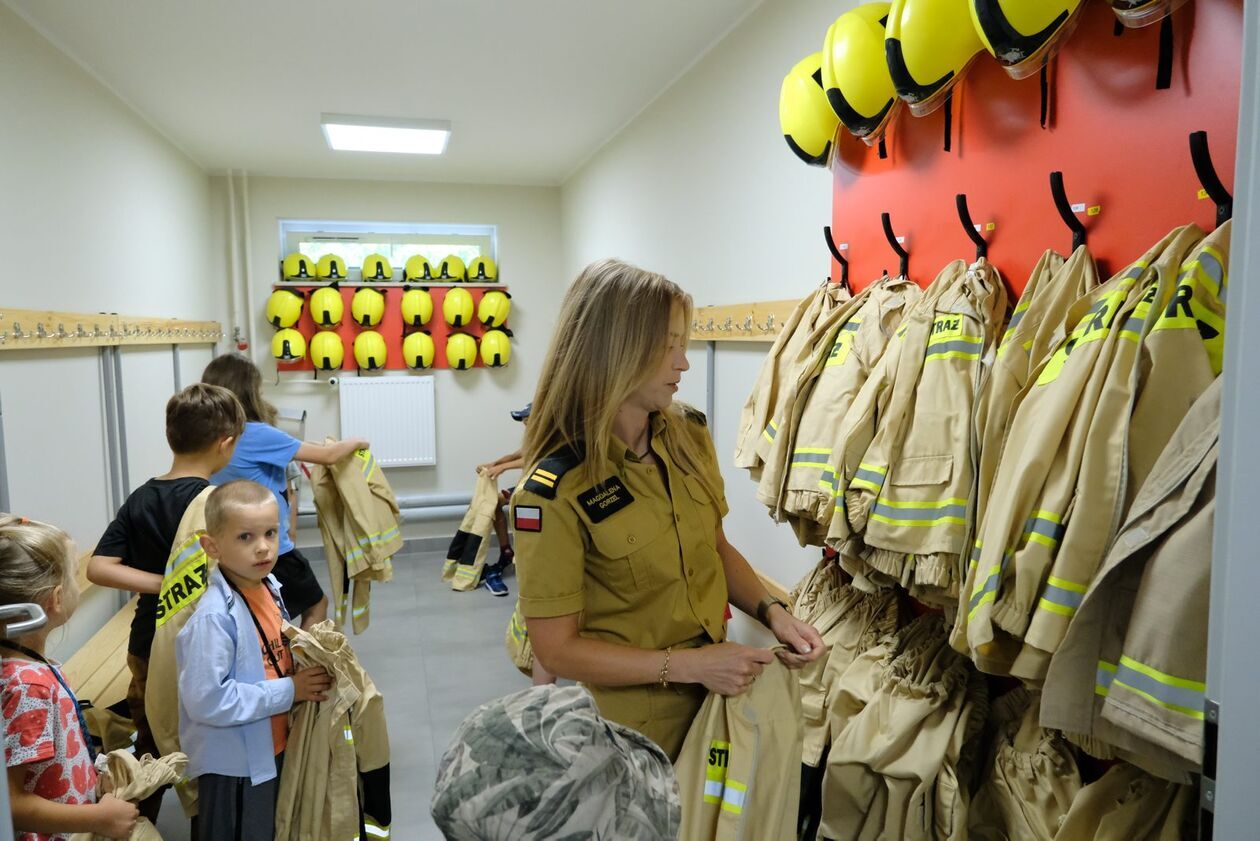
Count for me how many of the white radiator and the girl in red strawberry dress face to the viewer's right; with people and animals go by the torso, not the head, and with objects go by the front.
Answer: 1

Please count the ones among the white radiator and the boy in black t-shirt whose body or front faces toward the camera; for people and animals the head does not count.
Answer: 1

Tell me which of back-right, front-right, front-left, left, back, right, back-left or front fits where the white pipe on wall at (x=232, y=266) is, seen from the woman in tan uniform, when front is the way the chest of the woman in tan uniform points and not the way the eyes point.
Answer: back

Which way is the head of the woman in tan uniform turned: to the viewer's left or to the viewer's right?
to the viewer's right

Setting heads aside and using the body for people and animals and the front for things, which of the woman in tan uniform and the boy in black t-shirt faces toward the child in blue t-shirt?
the boy in black t-shirt

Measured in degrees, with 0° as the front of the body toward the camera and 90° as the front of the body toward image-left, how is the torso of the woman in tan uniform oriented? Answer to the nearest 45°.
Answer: approximately 315°

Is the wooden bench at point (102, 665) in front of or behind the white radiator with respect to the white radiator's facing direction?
in front

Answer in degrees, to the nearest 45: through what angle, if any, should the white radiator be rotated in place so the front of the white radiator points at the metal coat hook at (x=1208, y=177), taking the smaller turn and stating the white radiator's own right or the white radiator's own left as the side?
0° — it already faces it

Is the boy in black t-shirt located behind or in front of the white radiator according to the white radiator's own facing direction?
in front

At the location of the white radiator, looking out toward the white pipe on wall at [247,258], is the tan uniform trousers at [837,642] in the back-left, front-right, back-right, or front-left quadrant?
back-left

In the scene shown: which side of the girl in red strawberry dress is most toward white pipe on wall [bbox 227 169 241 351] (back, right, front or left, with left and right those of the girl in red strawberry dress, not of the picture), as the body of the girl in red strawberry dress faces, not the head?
left

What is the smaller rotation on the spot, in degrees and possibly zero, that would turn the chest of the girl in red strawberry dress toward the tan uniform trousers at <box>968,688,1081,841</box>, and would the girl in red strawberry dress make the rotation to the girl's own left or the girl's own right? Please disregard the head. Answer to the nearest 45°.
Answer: approximately 45° to the girl's own right

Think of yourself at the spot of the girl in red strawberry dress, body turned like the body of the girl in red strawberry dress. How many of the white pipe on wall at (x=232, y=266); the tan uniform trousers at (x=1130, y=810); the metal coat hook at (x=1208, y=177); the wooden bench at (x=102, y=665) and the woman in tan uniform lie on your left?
2

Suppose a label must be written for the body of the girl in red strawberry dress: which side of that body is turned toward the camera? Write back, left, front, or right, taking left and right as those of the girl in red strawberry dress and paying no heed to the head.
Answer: right

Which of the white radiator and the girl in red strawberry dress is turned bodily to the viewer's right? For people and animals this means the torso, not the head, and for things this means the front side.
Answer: the girl in red strawberry dress
